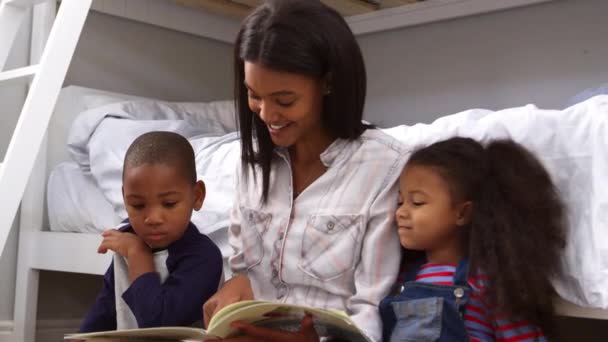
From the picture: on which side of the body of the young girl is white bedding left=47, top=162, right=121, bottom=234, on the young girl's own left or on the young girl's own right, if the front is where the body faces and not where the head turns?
on the young girl's own right

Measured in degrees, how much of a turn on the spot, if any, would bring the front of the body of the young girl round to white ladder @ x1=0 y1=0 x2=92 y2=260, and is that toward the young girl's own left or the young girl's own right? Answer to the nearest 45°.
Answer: approximately 90° to the young girl's own right

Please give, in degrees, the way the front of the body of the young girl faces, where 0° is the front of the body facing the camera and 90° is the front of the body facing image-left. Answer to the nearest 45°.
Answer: approximately 45°
